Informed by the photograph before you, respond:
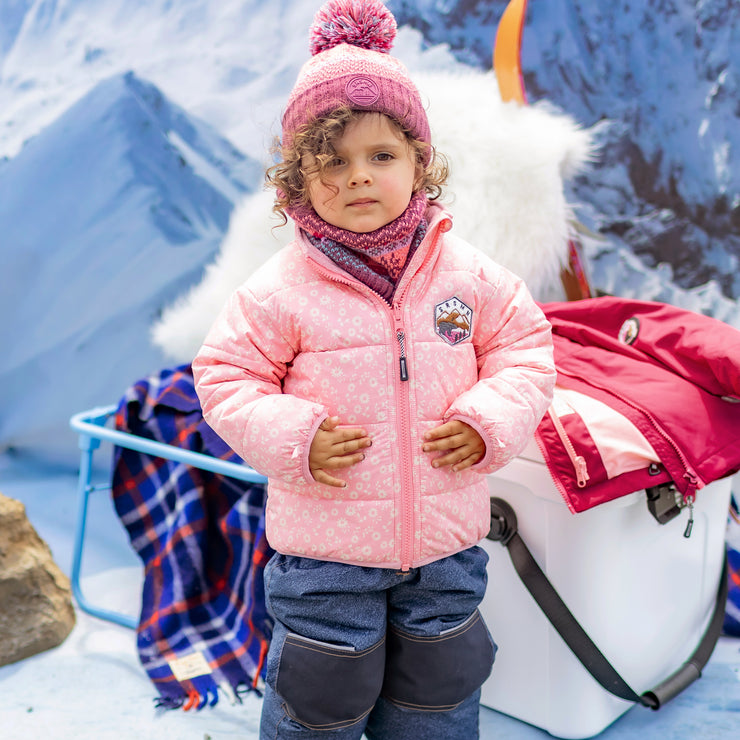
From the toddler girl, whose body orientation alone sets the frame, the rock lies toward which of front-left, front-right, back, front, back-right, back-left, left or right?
back-right

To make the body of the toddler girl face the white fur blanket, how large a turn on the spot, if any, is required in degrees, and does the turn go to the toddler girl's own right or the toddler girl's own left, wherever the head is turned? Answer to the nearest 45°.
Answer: approximately 180°

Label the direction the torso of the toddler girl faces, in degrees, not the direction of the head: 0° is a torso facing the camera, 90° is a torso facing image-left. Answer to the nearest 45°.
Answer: approximately 0°

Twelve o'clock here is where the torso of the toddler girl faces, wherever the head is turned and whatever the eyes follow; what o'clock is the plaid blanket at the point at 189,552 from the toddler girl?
The plaid blanket is roughly at 5 o'clock from the toddler girl.

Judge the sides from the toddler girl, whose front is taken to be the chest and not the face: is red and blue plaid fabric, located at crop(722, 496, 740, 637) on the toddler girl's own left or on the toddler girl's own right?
on the toddler girl's own left
